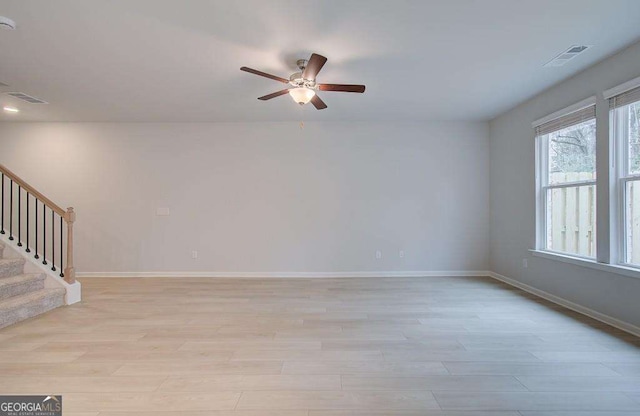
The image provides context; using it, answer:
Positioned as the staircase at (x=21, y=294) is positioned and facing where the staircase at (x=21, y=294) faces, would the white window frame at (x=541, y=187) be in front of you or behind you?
in front

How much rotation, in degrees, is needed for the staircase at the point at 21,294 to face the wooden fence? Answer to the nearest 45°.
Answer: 0° — it already faces it

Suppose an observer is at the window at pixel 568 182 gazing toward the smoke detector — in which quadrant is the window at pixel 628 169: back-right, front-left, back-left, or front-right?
front-left

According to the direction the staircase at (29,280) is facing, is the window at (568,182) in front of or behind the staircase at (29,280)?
in front

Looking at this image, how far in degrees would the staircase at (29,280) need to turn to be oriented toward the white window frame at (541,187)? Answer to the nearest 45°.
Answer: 0° — it already faces it

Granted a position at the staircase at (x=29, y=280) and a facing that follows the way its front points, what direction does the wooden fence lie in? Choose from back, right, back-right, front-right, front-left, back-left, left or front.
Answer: front

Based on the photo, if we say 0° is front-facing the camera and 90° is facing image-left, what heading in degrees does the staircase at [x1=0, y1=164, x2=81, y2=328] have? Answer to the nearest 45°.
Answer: approximately 315°

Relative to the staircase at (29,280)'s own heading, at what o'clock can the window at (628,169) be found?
The window is roughly at 12 o'clock from the staircase.

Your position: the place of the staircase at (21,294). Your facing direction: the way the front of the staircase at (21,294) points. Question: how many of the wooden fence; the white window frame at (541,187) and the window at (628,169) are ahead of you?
3
